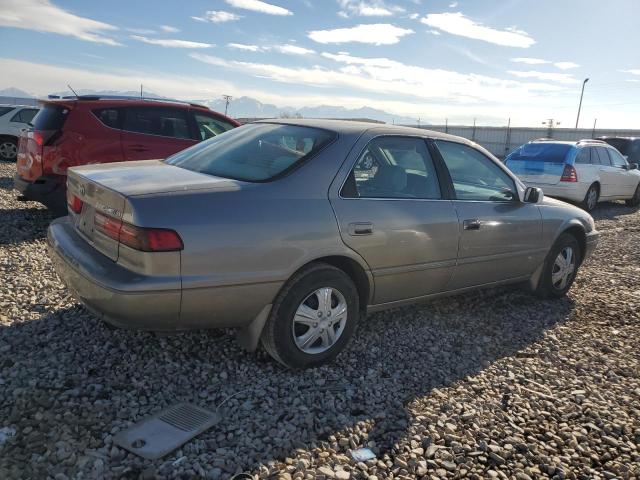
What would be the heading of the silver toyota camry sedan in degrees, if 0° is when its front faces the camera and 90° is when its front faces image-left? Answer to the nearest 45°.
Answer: approximately 225°

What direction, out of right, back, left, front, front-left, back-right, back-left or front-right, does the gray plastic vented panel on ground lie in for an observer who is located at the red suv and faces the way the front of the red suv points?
back-right

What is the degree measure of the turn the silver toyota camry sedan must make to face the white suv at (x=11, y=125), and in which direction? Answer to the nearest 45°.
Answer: approximately 90° to its left

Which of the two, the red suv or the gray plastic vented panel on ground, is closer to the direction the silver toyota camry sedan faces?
the red suv

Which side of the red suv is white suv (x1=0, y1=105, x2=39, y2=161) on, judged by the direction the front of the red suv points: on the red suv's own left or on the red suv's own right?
on the red suv's own left

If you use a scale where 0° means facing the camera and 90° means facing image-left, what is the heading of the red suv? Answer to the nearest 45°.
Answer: approximately 225°

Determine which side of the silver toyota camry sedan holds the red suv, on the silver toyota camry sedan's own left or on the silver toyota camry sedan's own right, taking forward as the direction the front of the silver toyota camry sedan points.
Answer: on the silver toyota camry sedan's own left
